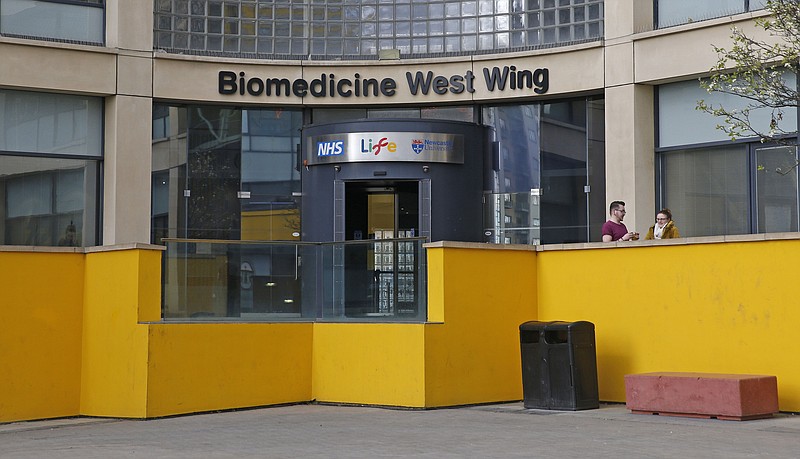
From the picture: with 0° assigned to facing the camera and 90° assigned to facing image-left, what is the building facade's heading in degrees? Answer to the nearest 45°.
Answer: approximately 0°

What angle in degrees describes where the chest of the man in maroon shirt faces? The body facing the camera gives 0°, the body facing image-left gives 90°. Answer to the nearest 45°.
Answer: approximately 315°

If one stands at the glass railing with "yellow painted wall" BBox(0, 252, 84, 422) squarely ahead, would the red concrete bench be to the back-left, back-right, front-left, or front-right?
back-left

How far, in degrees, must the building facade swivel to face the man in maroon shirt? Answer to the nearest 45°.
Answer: approximately 45° to its left

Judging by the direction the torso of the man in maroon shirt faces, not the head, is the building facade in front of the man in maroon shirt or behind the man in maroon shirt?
behind

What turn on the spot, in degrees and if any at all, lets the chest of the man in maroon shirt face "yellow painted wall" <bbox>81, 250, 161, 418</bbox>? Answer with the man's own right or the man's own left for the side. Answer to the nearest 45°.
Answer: approximately 135° to the man's own right

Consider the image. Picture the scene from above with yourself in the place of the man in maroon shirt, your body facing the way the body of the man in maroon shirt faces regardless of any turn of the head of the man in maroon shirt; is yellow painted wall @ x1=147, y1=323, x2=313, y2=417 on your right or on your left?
on your right
